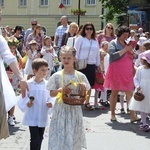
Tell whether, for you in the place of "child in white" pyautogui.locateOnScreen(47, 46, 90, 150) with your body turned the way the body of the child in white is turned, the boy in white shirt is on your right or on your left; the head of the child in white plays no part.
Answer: on your right

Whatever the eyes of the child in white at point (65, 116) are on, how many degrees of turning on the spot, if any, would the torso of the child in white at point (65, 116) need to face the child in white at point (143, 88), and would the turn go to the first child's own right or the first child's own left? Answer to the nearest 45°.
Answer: approximately 135° to the first child's own left

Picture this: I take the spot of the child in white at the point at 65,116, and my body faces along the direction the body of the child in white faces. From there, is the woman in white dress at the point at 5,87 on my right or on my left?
on my right

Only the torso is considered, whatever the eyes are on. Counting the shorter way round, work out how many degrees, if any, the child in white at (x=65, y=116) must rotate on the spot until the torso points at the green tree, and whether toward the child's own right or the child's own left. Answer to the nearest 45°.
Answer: approximately 180°

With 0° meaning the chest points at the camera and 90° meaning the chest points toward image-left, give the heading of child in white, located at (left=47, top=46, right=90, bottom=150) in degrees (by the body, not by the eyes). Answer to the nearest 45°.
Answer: approximately 0°

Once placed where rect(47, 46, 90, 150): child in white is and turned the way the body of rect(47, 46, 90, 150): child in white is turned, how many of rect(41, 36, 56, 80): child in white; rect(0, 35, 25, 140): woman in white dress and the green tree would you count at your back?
2

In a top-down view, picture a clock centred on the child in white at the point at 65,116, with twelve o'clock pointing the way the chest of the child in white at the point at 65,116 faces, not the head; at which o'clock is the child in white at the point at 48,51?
the child in white at the point at 48,51 is roughly at 6 o'clock from the child in white at the point at 65,116.

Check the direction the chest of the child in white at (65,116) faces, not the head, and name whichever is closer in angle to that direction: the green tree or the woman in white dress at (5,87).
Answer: the woman in white dress
